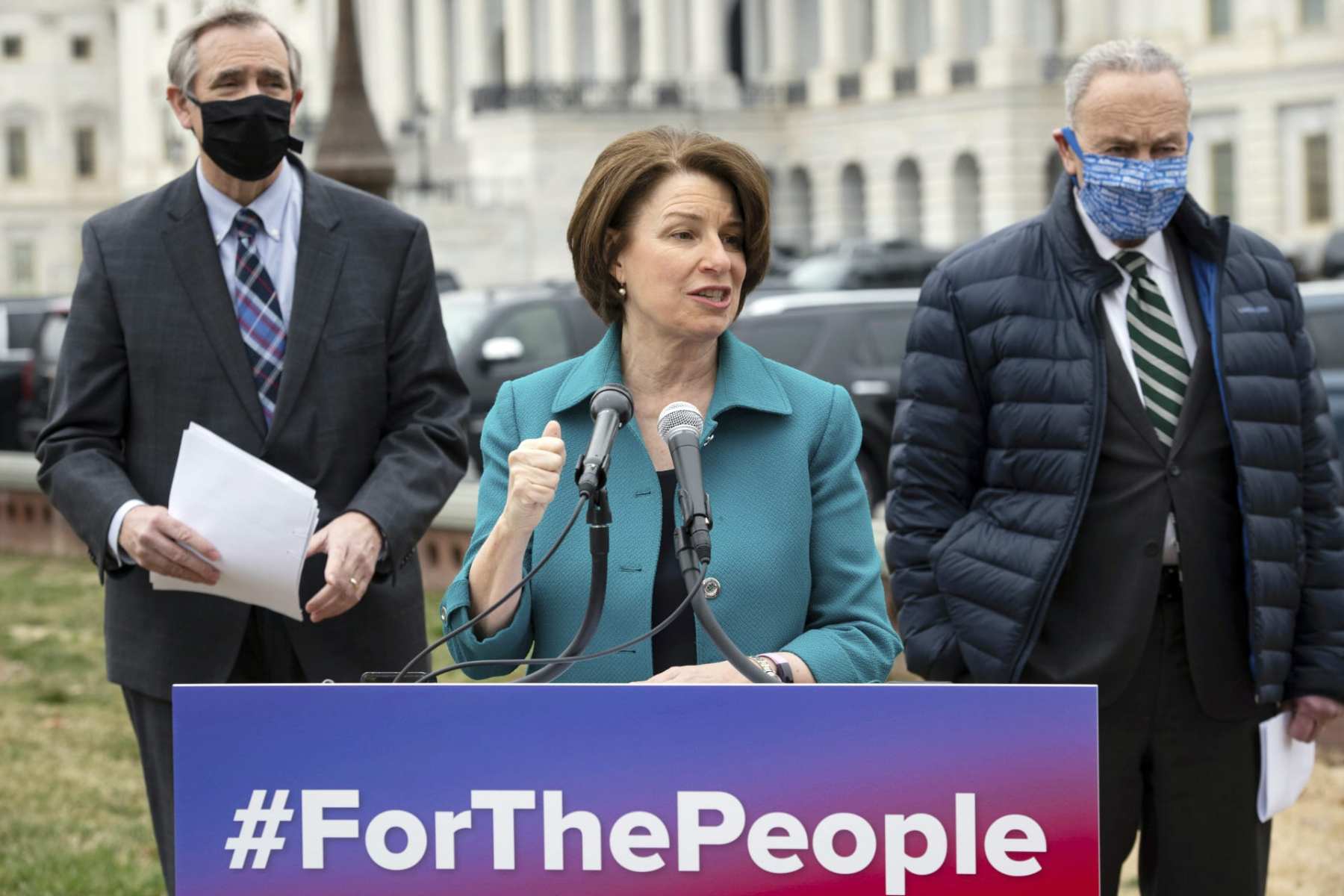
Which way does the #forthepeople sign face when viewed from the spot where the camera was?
facing the viewer

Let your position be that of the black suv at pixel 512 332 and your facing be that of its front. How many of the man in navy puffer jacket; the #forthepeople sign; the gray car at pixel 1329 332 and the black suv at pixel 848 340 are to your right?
0

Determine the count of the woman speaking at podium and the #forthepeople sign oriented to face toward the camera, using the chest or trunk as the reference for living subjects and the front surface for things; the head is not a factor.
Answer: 2

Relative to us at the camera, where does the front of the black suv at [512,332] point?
facing the viewer and to the left of the viewer

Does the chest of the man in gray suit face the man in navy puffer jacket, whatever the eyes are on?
no

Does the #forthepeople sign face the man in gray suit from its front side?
no

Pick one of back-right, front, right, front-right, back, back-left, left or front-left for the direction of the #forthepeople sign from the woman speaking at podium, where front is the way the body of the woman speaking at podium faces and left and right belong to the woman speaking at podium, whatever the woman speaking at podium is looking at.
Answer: front

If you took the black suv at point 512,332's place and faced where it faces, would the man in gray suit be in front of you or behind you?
in front

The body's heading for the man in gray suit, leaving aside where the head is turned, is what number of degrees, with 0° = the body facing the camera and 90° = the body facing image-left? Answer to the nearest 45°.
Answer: approximately 0°

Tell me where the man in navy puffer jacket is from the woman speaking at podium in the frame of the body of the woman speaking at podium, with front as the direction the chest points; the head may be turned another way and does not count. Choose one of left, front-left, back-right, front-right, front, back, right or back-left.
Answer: back-left

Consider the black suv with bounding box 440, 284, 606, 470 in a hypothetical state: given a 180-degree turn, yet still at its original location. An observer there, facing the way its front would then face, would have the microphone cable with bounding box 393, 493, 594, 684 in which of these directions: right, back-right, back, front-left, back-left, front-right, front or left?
back-right
